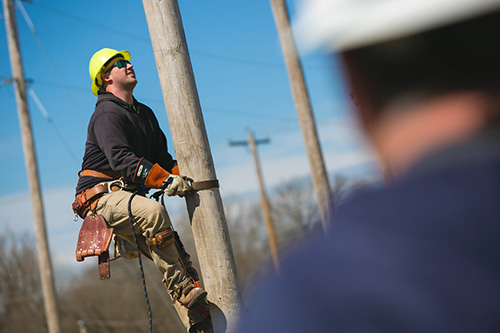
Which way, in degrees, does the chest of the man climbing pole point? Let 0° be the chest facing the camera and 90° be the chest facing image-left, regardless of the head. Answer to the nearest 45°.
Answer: approximately 270°

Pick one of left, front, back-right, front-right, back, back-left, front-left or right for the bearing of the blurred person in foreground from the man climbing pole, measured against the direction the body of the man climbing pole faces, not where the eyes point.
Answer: right

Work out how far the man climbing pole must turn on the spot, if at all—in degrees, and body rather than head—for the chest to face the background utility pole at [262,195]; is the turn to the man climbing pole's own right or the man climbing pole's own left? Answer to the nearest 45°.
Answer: approximately 90° to the man climbing pole's own left

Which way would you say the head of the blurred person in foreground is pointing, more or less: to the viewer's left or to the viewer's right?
to the viewer's left

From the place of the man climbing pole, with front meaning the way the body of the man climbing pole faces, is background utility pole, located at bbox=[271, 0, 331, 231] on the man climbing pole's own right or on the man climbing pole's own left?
on the man climbing pole's own left

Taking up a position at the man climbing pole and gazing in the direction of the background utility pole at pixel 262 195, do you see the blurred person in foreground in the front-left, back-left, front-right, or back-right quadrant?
back-right

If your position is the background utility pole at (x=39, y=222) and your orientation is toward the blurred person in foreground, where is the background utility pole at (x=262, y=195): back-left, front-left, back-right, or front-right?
back-left
